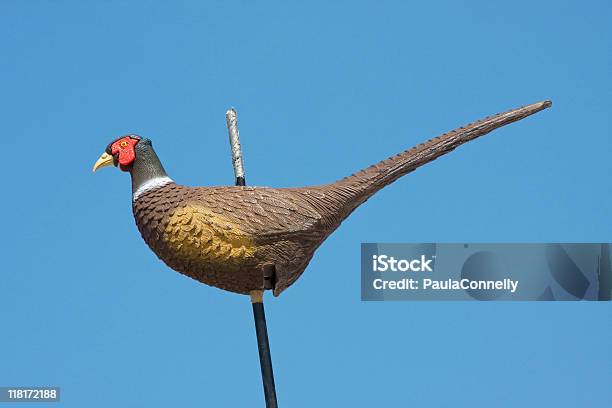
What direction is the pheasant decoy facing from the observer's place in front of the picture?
facing to the left of the viewer
